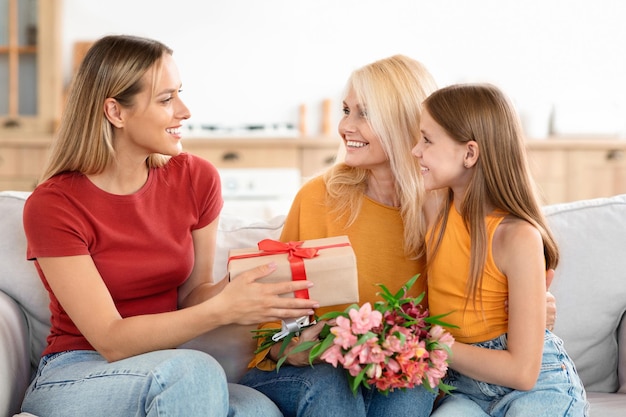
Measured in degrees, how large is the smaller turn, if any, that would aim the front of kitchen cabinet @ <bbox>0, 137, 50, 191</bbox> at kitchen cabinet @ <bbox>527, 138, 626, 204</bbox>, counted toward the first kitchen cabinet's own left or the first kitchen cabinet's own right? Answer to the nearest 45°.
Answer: approximately 90° to the first kitchen cabinet's own left

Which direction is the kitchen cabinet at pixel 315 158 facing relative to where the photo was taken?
toward the camera

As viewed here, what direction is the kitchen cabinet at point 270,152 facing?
toward the camera

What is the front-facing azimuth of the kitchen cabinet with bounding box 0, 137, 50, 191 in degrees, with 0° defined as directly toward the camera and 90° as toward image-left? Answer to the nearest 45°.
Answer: approximately 0°

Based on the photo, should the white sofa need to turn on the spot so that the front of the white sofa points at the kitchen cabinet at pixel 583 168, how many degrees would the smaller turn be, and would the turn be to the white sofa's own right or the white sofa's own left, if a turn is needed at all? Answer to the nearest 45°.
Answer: approximately 180°

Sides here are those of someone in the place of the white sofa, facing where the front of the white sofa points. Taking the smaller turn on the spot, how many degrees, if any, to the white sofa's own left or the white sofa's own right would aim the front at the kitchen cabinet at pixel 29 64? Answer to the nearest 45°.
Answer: approximately 135° to the white sofa's own right

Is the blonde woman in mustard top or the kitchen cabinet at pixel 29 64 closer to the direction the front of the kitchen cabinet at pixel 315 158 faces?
the blonde woman in mustard top

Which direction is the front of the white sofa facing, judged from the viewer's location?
facing the viewer

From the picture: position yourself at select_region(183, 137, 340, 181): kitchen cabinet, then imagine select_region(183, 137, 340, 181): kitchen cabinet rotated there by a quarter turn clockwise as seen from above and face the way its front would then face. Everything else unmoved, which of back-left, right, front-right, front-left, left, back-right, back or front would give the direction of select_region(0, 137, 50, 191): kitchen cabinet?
front
